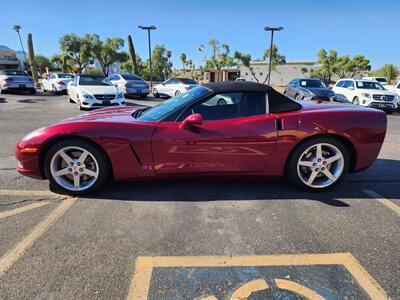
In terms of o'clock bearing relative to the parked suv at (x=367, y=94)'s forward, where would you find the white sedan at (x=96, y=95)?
The white sedan is roughly at 3 o'clock from the parked suv.

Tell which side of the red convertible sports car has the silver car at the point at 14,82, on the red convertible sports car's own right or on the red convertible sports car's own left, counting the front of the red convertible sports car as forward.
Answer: on the red convertible sports car's own right

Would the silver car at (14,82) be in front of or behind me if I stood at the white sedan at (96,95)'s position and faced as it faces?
behind

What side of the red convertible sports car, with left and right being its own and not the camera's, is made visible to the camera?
left

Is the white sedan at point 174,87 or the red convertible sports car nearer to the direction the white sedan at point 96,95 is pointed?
the red convertible sports car

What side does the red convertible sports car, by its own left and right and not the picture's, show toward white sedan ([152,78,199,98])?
right

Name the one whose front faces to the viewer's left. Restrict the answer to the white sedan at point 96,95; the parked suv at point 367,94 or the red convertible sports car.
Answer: the red convertible sports car

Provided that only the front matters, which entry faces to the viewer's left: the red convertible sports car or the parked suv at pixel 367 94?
the red convertible sports car

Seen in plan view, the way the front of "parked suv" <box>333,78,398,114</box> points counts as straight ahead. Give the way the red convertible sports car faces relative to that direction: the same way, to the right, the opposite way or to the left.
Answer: to the right
